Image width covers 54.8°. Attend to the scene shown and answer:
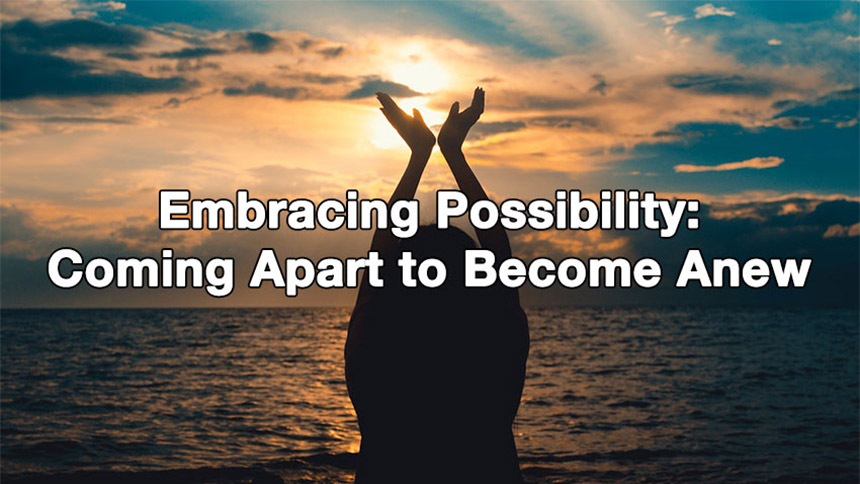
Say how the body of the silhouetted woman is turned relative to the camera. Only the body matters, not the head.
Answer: away from the camera
